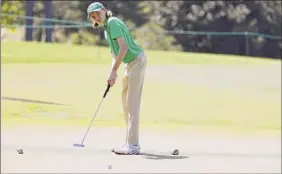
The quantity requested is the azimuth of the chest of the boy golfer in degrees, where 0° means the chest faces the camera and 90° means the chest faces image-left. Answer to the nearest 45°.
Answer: approximately 90°

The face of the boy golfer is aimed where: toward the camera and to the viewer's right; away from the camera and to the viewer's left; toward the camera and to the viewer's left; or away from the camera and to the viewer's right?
toward the camera and to the viewer's left
